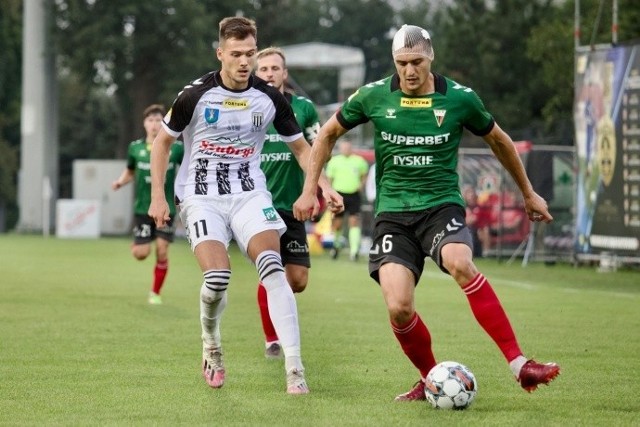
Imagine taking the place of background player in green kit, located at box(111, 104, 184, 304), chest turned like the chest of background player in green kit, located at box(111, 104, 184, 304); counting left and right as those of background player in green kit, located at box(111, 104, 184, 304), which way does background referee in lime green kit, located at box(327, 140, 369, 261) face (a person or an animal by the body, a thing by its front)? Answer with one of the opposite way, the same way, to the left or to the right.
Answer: the same way

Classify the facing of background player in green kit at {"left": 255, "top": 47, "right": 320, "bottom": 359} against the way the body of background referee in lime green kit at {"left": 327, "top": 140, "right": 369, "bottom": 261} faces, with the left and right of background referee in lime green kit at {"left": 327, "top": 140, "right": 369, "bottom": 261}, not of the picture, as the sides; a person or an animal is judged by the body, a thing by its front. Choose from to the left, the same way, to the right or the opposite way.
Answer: the same way

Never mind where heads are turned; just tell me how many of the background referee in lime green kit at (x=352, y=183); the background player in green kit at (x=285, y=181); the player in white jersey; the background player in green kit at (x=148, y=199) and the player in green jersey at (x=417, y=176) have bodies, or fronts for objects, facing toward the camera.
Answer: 5

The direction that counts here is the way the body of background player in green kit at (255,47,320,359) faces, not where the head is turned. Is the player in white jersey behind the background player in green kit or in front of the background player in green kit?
in front

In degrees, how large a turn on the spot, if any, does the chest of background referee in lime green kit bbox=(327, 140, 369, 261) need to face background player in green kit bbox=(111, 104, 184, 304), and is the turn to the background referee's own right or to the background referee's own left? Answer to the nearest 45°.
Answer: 0° — they already face them

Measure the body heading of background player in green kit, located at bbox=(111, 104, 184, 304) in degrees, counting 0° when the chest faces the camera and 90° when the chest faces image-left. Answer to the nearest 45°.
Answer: approximately 0°

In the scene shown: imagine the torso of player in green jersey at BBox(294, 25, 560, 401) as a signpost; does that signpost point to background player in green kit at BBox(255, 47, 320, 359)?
no

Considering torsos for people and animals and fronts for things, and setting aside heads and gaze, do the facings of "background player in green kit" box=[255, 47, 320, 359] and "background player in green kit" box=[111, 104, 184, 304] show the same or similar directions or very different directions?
same or similar directions

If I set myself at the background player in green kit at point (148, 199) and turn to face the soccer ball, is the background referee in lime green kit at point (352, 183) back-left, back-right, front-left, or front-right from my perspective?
back-left

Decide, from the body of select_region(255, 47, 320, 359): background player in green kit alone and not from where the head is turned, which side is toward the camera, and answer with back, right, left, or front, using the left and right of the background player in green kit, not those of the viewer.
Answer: front

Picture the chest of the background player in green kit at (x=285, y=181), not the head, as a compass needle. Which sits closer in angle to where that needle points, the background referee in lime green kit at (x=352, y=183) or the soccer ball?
the soccer ball

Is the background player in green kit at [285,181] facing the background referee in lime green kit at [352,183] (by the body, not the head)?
no

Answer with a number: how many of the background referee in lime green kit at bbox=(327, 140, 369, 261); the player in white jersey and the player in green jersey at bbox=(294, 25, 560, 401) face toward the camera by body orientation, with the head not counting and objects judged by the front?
3

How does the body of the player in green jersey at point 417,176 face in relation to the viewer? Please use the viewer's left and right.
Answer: facing the viewer

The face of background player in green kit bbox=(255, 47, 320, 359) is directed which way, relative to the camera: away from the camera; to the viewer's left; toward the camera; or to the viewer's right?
toward the camera

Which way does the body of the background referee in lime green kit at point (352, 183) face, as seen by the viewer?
toward the camera
